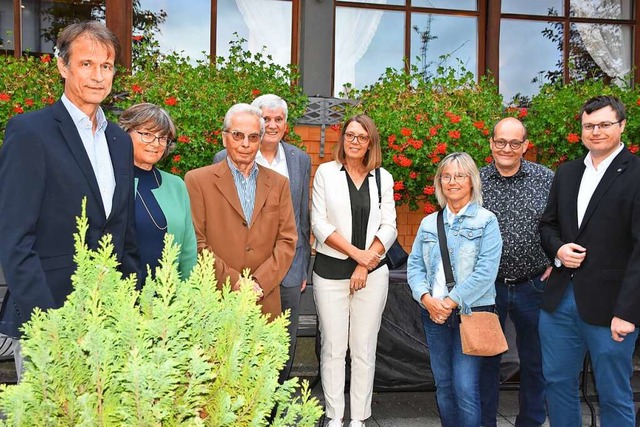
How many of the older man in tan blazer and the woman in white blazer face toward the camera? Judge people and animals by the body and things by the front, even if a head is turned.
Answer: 2

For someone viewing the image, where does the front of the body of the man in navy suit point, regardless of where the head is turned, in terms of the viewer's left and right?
facing the viewer and to the right of the viewer

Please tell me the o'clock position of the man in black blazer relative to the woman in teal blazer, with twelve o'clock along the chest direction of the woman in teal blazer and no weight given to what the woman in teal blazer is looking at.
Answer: The man in black blazer is roughly at 9 o'clock from the woman in teal blazer.

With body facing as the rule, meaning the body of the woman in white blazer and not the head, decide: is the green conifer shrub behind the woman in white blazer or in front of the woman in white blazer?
in front

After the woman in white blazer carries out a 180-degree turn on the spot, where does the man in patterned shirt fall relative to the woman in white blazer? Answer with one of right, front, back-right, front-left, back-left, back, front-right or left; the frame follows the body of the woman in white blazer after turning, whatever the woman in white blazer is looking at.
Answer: right

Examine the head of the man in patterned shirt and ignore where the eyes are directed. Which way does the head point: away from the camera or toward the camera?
toward the camera

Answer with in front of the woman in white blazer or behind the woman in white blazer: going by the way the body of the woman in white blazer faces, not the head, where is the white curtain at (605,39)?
behind

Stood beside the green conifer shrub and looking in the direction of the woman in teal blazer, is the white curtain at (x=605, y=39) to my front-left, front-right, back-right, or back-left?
front-right

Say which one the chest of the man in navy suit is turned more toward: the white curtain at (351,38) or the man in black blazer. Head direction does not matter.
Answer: the man in black blazer

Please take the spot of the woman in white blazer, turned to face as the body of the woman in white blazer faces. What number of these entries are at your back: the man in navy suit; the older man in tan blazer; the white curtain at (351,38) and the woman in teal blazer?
1

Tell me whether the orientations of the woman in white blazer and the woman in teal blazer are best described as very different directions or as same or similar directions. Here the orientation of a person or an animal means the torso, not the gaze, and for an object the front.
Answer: same or similar directions

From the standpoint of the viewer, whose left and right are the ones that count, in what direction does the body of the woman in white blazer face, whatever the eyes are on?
facing the viewer

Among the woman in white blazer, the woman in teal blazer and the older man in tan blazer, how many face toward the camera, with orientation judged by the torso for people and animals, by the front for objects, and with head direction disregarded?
3

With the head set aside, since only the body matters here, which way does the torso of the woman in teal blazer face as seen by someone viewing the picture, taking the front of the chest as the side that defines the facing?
toward the camera

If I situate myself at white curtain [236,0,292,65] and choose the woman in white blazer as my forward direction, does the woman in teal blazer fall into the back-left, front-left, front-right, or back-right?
front-right

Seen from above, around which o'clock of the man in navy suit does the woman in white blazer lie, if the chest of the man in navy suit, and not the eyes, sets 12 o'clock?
The woman in white blazer is roughly at 9 o'clock from the man in navy suit.

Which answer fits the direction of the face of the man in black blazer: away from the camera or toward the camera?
toward the camera

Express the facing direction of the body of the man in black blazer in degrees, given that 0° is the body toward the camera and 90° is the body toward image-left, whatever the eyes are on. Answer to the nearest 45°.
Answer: approximately 45°
